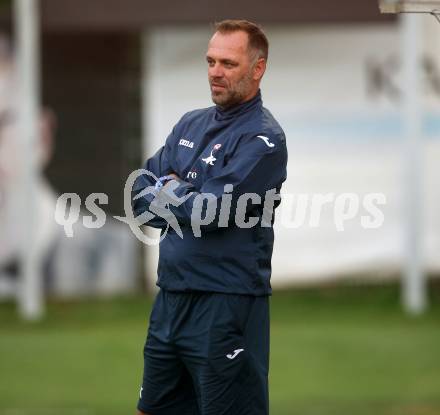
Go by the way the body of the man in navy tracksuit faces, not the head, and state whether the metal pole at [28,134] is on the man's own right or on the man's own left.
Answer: on the man's own right

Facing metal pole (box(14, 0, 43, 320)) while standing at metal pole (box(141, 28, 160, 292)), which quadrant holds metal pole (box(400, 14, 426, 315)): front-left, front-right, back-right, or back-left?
back-left

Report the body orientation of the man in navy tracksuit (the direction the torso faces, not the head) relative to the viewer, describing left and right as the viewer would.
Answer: facing the viewer and to the left of the viewer

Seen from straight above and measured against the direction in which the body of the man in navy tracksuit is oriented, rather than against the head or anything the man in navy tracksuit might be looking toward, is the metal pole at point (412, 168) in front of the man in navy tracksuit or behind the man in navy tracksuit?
behind

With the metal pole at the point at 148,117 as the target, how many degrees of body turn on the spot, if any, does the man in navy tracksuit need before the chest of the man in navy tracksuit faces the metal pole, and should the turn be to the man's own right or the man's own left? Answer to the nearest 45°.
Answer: approximately 135° to the man's own right

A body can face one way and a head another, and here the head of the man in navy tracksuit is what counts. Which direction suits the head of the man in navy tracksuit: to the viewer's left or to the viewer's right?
to the viewer's left
